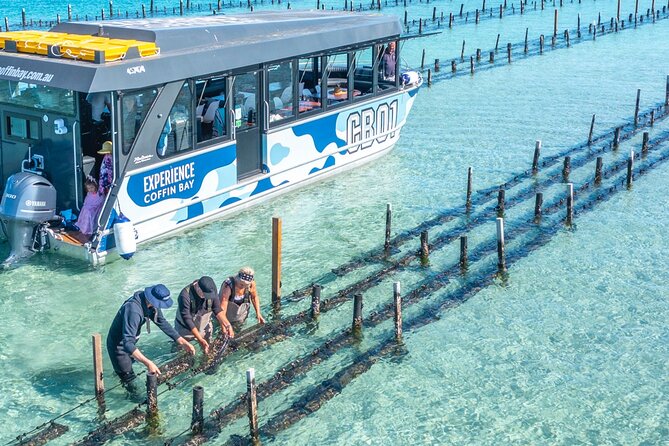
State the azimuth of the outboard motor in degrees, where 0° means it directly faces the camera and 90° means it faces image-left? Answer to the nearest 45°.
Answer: approximately 225°

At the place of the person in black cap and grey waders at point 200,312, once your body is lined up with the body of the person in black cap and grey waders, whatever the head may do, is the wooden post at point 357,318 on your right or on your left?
on your left

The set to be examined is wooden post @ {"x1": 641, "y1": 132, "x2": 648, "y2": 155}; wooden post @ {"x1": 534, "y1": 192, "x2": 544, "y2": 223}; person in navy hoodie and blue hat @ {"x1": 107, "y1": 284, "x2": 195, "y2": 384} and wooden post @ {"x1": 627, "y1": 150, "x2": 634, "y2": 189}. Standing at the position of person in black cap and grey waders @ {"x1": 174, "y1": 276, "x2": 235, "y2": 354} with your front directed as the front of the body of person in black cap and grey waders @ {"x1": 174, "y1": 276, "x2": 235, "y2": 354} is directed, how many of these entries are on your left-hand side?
3

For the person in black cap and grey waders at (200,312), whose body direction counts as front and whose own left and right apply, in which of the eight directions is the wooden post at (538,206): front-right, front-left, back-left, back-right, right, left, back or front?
left

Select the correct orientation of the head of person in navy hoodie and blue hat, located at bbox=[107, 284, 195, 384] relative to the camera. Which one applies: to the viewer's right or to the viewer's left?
to the viewer's right

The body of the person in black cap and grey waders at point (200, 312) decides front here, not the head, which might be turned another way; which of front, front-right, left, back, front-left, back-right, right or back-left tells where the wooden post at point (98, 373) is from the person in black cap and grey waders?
right

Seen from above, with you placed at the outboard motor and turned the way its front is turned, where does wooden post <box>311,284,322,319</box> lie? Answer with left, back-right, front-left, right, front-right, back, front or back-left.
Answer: right

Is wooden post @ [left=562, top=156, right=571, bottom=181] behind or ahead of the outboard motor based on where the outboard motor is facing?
ahead

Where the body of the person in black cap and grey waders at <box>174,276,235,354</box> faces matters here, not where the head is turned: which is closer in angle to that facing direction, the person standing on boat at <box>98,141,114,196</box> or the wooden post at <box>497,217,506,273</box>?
the wooden post

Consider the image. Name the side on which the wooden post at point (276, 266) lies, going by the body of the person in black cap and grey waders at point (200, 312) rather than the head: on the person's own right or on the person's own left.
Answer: on the person's own left

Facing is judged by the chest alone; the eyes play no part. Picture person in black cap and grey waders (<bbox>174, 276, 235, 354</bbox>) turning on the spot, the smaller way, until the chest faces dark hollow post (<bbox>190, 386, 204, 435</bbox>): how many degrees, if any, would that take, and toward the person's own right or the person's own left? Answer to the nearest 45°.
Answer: approximately 45° to the person's own right

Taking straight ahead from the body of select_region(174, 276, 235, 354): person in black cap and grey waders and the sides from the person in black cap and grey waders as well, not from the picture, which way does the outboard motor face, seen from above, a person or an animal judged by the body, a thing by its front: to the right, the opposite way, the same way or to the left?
to the left
